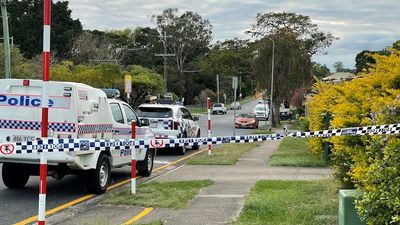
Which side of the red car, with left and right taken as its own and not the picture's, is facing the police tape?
front

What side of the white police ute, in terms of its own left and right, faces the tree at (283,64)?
front

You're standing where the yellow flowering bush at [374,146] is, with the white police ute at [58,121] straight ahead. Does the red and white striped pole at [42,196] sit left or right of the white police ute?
left

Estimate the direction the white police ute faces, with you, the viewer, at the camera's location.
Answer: facing away from the viewer and to the right of the viewer
